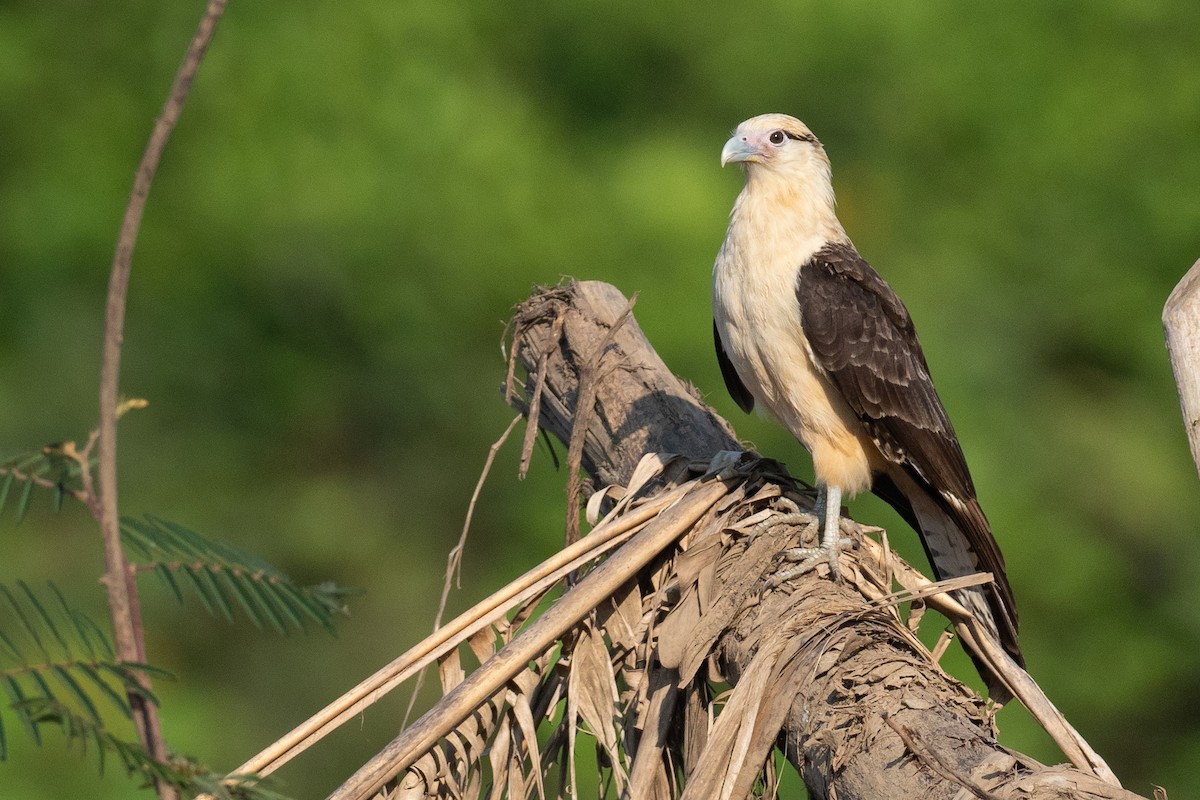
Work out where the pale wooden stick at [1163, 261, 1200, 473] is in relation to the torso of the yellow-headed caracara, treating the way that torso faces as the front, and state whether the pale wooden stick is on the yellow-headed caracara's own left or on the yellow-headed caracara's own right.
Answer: on the yellow-headed caracara's own left

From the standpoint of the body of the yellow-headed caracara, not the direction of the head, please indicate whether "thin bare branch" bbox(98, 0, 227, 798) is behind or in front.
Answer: in front

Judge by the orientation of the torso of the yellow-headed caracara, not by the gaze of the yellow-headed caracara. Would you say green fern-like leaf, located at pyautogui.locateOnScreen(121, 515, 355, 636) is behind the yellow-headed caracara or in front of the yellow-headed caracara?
in front

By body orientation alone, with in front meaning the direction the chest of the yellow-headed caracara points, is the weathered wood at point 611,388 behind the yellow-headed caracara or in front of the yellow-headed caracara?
in front

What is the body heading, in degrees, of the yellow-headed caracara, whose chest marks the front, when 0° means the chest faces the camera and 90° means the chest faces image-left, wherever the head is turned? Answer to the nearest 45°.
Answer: approximately 45°
